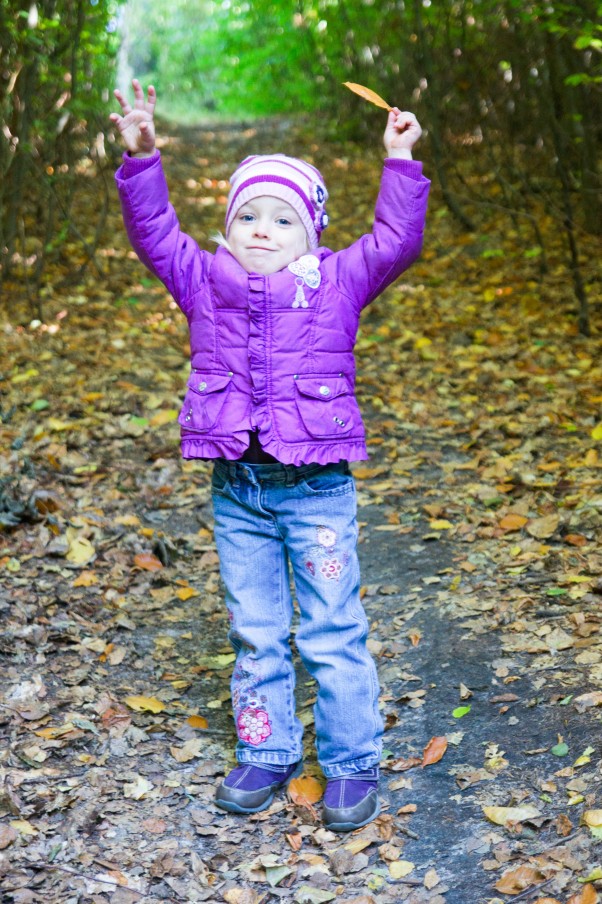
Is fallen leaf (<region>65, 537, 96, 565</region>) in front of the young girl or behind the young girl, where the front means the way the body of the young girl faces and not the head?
behind

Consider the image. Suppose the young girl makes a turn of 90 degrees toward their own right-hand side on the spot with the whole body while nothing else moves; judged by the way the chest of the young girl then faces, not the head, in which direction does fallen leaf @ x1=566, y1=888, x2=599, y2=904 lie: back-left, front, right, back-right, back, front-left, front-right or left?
back-left

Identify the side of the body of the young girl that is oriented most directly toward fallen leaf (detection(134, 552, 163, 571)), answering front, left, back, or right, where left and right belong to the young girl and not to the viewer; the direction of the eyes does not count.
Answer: back

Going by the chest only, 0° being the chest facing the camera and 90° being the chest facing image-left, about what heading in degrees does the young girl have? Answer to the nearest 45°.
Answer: approximately 0°
